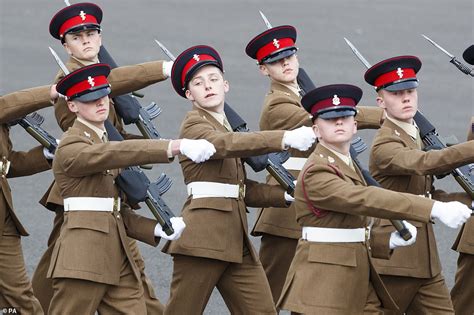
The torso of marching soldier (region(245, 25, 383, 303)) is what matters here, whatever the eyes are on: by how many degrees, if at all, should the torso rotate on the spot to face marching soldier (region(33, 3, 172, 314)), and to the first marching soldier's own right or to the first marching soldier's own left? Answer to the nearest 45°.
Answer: approximately 180°

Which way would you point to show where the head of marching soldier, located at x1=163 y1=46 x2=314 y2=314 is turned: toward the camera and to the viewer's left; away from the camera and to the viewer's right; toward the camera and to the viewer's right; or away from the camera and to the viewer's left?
toward the camera and to the viewer's right

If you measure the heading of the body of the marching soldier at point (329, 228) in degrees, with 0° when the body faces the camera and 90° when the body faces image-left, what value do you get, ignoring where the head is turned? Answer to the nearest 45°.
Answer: approximately 270°

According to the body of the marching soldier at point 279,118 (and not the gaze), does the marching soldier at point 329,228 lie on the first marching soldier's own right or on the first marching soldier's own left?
on the first marching soldier's own right

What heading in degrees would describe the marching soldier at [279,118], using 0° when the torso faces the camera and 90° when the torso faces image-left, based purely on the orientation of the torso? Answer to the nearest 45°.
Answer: approximately 270°

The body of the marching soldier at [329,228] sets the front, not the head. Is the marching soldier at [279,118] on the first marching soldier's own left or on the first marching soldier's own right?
on the first marching soldier's own left

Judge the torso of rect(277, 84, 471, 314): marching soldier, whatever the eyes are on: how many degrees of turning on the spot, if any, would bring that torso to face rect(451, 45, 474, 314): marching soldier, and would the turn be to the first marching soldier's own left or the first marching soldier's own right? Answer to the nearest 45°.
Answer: approximately 45° to the first marching soldier's own left
